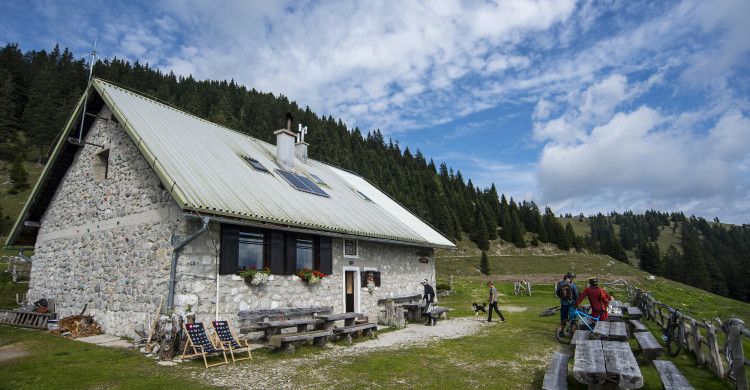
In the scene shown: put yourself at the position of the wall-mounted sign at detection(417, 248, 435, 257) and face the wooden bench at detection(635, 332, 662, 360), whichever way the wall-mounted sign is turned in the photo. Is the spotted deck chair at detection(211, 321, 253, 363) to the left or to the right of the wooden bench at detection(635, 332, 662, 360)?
right

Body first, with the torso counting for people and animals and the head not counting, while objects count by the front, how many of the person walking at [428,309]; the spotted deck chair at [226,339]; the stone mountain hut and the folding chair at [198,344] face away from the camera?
0

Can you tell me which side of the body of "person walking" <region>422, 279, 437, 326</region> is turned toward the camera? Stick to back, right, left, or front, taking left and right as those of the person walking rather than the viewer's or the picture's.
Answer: left

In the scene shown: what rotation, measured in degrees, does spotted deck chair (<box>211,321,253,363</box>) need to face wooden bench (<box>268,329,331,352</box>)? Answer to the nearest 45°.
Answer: approximately 45° to its left

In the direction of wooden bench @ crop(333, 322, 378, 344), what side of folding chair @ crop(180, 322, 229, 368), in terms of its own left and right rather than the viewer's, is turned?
left

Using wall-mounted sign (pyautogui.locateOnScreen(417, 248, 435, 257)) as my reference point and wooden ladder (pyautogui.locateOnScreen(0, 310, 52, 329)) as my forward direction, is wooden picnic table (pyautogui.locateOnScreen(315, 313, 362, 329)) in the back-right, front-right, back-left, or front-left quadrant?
front-left

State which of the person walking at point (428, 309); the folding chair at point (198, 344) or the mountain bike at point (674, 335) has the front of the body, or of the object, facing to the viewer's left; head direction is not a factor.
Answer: the person walking

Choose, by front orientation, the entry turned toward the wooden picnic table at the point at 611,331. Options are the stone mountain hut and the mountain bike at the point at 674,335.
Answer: the stone mountain hut

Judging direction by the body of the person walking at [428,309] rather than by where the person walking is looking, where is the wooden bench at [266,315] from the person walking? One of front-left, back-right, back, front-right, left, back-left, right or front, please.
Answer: front-left

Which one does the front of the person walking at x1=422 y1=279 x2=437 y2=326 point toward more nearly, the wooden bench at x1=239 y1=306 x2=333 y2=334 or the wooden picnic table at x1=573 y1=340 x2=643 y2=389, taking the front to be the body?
the wooden bench

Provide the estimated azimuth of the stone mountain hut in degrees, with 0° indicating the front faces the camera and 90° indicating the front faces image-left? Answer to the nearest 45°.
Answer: approximately 315°

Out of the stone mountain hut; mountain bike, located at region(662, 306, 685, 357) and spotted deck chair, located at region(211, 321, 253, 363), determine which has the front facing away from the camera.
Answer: the mountain bike

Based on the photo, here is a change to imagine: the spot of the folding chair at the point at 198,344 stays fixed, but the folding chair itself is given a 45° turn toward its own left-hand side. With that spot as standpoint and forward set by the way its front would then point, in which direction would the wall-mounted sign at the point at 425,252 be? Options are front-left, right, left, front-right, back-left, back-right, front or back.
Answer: front-left

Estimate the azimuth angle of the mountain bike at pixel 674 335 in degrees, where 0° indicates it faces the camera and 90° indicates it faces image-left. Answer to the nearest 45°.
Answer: approximately 180°

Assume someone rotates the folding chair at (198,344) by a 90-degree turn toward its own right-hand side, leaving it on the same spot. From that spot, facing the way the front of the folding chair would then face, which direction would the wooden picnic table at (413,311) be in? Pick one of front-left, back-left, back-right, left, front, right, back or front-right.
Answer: back

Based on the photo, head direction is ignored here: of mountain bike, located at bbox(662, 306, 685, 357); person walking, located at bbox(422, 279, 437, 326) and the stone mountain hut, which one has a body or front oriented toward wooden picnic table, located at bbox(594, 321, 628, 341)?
the stone mountain hut
